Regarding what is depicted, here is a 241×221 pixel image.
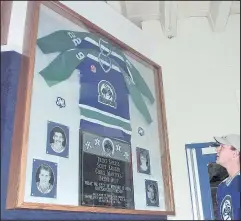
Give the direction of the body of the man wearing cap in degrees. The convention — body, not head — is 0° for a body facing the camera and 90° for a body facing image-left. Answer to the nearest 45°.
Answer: approximately 45°

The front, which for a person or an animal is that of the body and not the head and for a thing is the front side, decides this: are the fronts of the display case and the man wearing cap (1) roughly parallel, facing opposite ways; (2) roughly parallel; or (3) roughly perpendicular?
roughly perpendicular

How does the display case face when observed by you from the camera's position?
facing the viewer and to the right of the viewer

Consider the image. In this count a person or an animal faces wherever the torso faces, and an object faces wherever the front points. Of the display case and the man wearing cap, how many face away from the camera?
0

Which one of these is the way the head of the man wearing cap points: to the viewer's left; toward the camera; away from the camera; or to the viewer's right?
to the viewer's left
